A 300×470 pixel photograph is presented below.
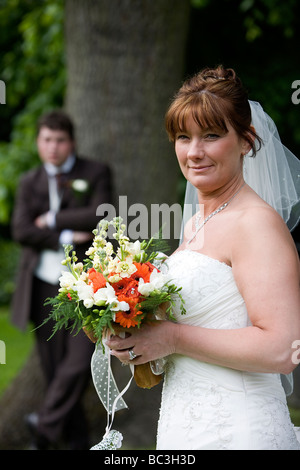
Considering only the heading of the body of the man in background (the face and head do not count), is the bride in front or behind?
in front

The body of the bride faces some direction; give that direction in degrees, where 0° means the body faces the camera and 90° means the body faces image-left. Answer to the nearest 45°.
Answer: approximately 45°

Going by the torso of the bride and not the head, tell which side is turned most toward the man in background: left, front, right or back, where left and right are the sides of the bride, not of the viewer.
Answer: right

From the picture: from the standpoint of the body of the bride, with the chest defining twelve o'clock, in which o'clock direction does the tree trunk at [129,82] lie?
The tree trunk is roughly at 4 o'clock from the bride.

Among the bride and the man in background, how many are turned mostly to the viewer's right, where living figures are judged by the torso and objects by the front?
0
